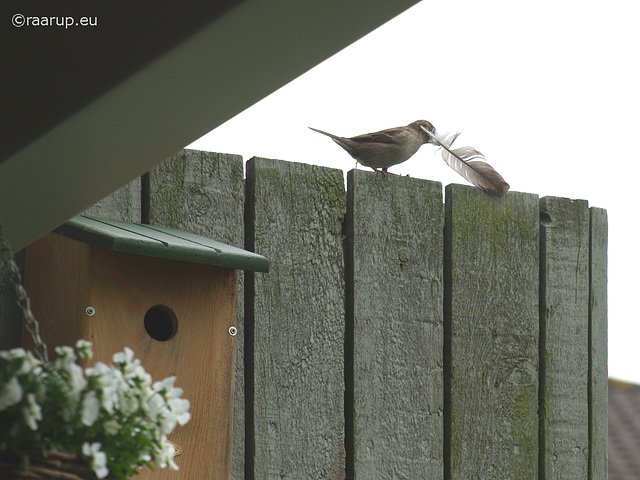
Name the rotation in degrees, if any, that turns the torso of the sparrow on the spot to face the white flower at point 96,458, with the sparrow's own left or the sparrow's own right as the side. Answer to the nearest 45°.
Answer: approximately 90° to the sparrow's own right

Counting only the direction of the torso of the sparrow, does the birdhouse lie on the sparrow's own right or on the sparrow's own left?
on the sparrow's own right

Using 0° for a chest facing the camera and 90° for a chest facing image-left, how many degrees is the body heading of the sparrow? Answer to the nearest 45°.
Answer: approximately 270°

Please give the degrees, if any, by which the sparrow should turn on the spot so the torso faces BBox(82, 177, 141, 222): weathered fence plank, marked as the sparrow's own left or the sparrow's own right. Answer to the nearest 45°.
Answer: approximately 135° to the sparrow's own right
